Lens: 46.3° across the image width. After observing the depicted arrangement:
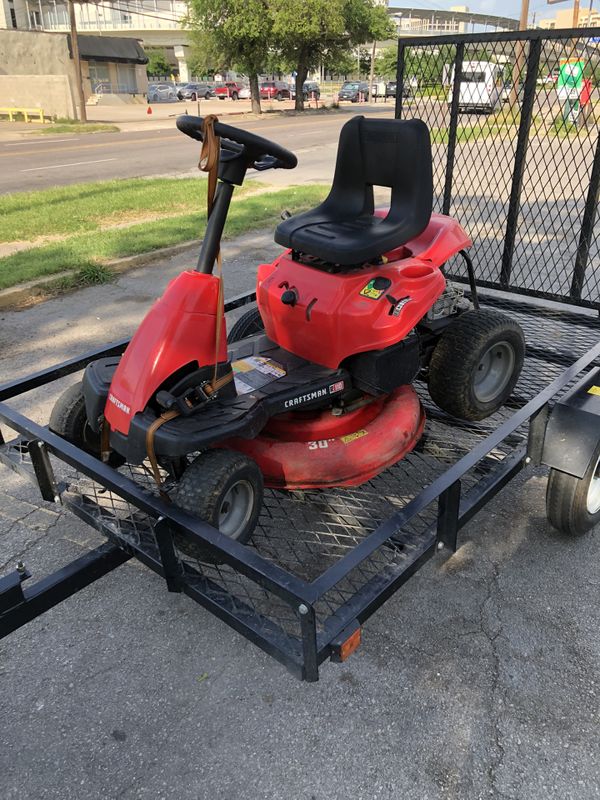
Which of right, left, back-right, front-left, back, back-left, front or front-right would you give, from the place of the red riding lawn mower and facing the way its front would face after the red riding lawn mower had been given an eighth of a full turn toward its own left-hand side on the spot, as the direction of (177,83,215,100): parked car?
back

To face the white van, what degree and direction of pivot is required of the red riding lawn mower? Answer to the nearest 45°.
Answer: approximately 180°

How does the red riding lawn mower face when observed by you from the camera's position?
facing the viewer and to the left of the viewer

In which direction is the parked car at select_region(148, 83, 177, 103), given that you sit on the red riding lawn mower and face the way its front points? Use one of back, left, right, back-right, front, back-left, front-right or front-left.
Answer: back-right

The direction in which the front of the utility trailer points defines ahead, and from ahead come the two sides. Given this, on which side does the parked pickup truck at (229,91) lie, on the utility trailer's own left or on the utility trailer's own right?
on the utility trailer's own right

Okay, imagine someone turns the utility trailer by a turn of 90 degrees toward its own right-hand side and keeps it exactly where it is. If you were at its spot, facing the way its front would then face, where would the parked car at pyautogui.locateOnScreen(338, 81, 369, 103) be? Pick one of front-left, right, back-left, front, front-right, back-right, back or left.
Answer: front-right

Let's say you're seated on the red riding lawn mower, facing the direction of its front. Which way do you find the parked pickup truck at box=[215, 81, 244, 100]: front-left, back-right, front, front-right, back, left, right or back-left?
back-right

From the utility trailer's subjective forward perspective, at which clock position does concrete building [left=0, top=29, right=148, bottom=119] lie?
The concrete building is roughly at 4 o'clock from the utility trailer.

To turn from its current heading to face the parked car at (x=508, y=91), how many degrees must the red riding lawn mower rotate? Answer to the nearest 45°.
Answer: approximately 180°

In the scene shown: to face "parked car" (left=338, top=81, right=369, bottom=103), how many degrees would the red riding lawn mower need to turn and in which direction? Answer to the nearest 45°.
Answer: approximately 135° to its right

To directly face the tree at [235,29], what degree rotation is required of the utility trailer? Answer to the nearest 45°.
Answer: approximately 135° to its right

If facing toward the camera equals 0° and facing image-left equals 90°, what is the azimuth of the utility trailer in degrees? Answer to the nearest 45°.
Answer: approximately 45°
